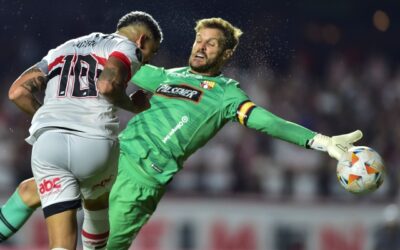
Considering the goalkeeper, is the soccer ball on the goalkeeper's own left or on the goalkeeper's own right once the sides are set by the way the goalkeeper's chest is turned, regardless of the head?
on the goalkeeper's own left

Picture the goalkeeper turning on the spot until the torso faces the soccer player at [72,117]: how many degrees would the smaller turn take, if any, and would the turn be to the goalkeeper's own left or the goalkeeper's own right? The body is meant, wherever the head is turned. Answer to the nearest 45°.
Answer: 0° — they already face them

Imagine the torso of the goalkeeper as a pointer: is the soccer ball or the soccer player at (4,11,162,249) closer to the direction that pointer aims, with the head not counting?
the soccer player

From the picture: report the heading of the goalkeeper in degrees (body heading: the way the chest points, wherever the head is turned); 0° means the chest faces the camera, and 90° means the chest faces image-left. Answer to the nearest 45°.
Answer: approximately 45°

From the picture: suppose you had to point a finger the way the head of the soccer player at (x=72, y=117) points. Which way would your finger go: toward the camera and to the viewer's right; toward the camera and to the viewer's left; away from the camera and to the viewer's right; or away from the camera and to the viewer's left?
away from the camera and to the viewer's right
